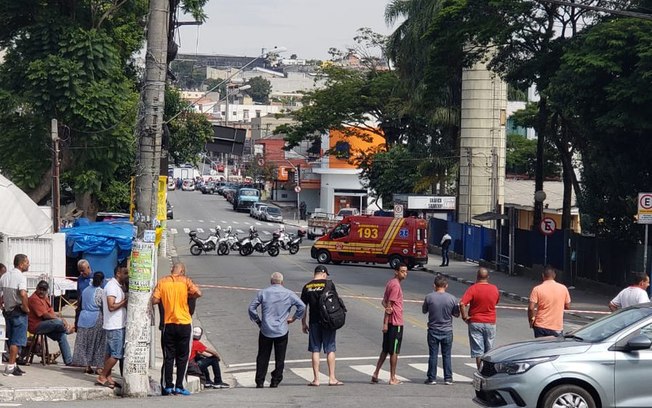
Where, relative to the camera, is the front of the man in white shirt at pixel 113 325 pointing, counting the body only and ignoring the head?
to the viewer's right

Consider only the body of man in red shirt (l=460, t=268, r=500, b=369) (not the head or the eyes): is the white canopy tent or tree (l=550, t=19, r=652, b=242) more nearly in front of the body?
the tree

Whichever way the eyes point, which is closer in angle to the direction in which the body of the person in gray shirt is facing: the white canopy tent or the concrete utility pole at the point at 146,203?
the white canopy tent

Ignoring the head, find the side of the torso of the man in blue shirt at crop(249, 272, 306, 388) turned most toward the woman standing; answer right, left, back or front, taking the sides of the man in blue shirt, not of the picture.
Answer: left

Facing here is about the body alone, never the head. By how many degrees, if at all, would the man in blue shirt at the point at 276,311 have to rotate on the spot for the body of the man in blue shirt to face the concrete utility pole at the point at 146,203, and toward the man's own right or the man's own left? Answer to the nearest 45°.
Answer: approximately 90° to the man's own left

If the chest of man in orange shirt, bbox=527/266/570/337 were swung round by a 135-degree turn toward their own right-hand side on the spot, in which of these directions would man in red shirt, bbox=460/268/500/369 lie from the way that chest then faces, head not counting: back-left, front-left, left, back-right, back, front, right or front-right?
back-right

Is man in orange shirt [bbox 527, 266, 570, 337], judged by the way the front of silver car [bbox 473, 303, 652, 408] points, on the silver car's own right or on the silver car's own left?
on the silver car's own right

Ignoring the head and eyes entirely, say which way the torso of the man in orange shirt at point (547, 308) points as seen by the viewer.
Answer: away from the camera

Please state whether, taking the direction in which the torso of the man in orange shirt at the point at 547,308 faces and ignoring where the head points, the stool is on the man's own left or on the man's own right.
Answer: on the man's own left

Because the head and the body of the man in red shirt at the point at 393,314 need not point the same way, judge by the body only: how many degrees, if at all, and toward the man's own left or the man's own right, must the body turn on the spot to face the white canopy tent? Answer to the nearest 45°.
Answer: approximately 135° to the man's own left

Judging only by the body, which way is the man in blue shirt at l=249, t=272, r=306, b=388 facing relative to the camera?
away from the camera

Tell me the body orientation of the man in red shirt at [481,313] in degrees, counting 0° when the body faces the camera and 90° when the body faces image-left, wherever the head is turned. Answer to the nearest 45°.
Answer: approximately 180°

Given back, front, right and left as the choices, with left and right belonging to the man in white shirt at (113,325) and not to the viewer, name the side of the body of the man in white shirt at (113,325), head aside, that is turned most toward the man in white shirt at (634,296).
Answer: front
